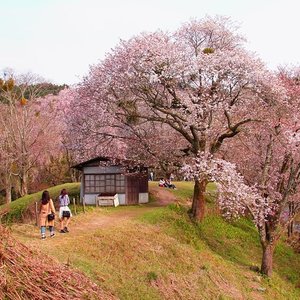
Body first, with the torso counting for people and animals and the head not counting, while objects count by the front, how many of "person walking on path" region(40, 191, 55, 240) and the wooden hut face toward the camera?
1

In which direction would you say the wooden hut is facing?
toward the camera

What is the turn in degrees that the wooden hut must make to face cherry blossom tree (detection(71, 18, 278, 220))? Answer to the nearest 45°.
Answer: approximately 45° to its left

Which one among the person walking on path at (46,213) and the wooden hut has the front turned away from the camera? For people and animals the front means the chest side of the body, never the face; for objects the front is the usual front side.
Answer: the person walking on path

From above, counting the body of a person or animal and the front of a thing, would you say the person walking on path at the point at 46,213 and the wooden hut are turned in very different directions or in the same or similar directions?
very different directions

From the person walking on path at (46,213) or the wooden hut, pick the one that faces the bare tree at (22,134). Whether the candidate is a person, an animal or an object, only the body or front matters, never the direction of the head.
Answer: the person walking on path

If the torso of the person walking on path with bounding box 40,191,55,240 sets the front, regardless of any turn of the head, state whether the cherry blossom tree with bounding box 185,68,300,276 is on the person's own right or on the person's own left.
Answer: on the person's own right

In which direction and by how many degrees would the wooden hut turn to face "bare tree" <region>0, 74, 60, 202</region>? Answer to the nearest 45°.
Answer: approximately 135° to its right

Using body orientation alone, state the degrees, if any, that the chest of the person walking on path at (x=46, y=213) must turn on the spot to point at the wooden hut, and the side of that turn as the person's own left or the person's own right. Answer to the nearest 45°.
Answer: approximately 45° to the person's own right

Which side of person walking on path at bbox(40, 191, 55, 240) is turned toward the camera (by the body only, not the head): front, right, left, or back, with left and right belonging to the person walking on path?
back

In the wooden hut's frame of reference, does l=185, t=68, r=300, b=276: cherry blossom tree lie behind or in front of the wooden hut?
in front
